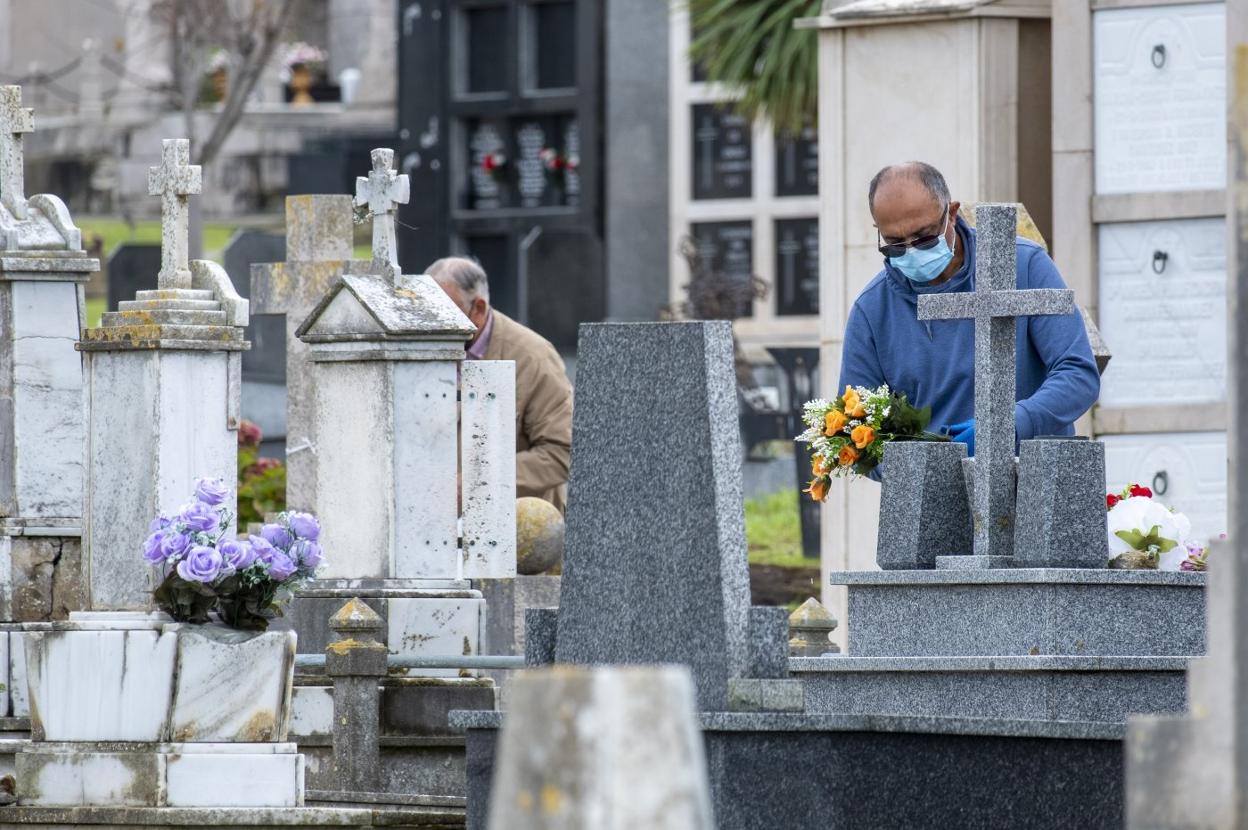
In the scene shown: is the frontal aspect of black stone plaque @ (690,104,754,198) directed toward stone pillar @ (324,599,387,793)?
yes

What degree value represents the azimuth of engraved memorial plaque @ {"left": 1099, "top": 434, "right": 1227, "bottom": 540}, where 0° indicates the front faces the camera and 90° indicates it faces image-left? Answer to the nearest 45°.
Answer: approximately 0°

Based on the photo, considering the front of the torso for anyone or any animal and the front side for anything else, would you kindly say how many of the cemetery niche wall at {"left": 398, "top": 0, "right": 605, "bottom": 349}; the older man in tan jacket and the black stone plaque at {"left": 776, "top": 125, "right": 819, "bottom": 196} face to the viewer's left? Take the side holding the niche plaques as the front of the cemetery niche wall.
1

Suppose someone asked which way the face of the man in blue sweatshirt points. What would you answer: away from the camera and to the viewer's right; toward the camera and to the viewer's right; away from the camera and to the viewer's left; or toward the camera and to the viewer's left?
toward the camera and to the viewer's left

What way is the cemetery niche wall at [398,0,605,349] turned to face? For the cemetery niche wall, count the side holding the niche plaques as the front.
toward the camera

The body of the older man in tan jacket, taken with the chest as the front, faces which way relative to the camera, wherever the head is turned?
to the viewer's left

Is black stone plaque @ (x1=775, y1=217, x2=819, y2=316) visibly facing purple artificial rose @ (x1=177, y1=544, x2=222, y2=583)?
yes

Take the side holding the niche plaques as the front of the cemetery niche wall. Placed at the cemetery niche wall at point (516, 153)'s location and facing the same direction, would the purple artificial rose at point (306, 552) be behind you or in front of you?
in front

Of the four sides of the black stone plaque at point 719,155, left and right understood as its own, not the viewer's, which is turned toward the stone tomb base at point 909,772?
front

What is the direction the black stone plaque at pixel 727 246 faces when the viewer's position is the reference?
facing the viewer

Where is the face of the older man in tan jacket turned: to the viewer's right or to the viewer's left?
to the viewer's left

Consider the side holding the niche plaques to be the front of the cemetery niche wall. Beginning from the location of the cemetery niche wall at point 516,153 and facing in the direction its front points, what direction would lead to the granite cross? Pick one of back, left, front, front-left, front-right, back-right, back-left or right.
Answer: front

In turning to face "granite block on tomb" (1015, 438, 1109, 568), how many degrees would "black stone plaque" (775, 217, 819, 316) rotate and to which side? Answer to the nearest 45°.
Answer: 0° — it already faces it

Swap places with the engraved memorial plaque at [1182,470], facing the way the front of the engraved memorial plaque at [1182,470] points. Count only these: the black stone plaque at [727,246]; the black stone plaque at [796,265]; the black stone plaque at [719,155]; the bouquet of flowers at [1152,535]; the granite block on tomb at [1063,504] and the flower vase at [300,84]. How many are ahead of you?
2

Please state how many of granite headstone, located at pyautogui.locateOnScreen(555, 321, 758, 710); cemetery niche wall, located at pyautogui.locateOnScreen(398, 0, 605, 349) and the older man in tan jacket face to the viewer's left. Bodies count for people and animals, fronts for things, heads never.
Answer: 1

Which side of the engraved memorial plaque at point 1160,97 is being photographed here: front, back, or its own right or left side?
front

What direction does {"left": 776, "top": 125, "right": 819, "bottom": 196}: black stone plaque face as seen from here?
toward the camera

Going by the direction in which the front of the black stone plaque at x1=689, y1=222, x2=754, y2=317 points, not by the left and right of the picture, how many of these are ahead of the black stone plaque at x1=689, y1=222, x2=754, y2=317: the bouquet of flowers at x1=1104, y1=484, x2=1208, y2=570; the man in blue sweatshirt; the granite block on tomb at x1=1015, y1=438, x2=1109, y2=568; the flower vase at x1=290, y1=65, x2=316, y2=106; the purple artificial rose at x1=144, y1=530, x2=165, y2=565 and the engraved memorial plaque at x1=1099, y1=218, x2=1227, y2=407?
5
